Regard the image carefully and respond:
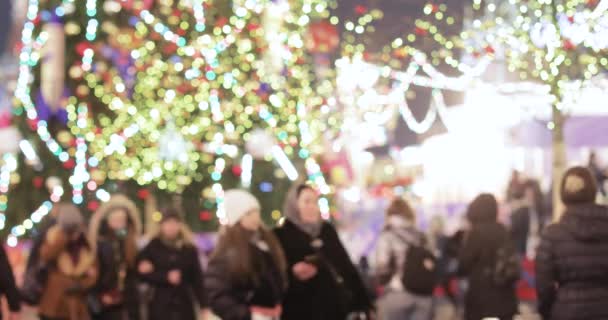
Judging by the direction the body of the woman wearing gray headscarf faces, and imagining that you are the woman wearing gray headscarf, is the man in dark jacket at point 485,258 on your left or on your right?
on your left

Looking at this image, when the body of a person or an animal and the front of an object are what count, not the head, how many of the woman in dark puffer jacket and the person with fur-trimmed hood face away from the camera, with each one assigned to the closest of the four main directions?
1

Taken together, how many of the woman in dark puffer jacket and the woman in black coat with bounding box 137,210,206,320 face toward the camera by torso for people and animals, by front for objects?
1

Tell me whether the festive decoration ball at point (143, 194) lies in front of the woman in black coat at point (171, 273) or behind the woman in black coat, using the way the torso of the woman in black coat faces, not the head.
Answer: behind

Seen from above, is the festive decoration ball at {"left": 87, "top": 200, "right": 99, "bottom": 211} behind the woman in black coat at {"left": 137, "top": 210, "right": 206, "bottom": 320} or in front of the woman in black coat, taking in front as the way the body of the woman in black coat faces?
behind

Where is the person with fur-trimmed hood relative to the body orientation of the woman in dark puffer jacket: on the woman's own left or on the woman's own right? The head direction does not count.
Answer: on the woman's own left

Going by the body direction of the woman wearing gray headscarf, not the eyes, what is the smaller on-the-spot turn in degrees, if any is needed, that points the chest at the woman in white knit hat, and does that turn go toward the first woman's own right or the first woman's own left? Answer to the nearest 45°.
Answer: approximately 90° to the first woman's own right

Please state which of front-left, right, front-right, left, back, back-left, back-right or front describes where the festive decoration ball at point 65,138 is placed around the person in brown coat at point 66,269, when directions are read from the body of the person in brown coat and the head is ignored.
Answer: back-left

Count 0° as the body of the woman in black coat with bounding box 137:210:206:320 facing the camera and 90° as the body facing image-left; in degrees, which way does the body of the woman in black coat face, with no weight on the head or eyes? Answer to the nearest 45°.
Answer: approximately 0°
